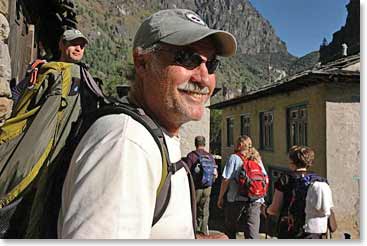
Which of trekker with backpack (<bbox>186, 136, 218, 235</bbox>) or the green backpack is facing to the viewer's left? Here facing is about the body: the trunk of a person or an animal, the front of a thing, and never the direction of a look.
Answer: the green backpack

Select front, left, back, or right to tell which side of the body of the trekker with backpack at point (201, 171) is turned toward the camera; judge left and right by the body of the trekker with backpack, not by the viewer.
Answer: back

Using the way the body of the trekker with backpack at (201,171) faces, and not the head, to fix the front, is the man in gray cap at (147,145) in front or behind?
behind

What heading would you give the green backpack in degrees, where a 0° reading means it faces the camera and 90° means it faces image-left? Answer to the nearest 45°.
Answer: approximately 90°

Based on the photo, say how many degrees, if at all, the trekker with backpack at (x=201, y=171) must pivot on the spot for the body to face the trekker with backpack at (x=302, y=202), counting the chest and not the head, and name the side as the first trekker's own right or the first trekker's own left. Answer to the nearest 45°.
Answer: approximately 135° to the first trekker's own right

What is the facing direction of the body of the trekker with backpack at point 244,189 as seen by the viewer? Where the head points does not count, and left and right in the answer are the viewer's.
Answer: facing away from the viewer and to the left of the viewer

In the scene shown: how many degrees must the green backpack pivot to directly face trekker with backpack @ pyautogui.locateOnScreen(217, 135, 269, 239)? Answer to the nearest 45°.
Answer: approximately 135° to its right
